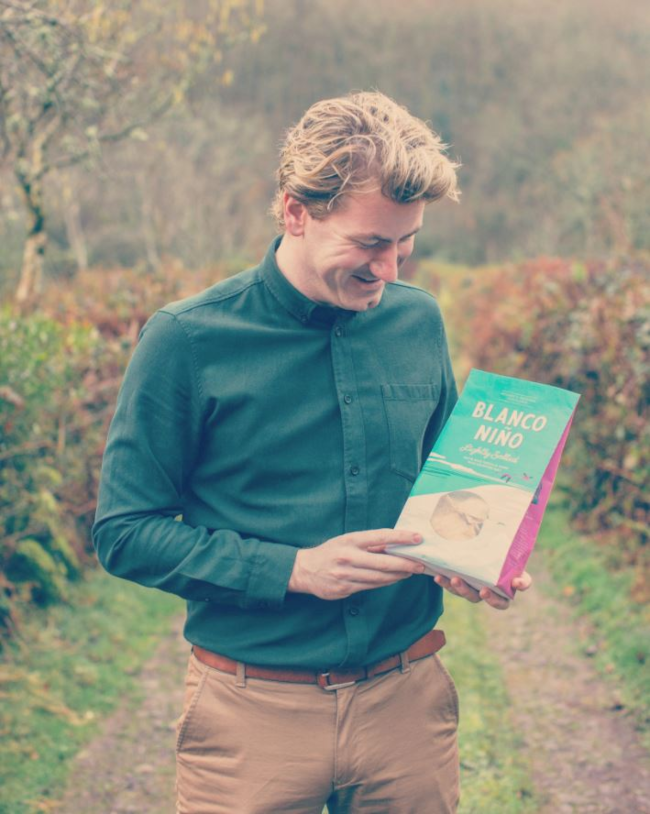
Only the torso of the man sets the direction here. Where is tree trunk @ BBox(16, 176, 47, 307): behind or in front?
behind

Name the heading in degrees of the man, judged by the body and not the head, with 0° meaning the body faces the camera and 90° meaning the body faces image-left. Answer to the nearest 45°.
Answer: approximately 315°

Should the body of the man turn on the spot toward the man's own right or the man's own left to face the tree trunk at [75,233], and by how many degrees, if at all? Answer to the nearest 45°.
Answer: approximately 135° to the man's own left
